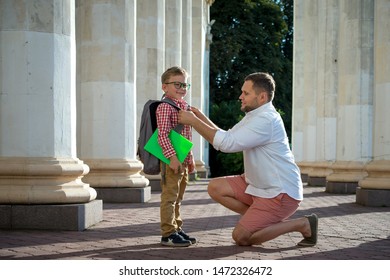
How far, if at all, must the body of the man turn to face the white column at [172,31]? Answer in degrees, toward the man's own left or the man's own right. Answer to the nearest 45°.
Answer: approximately 90° to the man's own right

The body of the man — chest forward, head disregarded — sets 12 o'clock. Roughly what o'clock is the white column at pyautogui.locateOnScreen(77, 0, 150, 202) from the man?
The white column is roughly at 2 o'clock from the man.

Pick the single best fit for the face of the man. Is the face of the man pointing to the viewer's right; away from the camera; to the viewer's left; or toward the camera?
to the viewer's left

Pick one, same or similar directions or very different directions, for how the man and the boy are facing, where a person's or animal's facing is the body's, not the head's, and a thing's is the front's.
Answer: very different directions

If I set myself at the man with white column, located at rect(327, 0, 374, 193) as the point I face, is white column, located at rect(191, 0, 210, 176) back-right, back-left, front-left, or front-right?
front-left

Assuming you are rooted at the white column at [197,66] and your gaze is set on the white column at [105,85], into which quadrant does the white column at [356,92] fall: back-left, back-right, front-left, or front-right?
front-left

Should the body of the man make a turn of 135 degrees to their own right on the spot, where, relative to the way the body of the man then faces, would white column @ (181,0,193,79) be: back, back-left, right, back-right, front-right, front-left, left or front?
front-left

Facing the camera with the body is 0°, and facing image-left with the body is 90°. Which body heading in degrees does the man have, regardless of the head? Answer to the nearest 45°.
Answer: approximately 90°

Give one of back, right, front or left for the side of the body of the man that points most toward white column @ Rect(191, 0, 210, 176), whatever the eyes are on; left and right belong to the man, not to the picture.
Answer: right

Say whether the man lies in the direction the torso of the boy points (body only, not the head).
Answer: yes

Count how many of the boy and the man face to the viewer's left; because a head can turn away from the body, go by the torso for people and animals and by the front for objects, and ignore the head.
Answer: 1

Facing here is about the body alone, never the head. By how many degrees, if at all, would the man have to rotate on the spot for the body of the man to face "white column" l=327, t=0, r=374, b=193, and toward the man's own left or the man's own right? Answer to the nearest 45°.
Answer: approximately 90° to the man's own right

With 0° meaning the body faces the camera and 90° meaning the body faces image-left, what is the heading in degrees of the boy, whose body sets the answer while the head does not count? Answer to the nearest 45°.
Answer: approximately 270°
